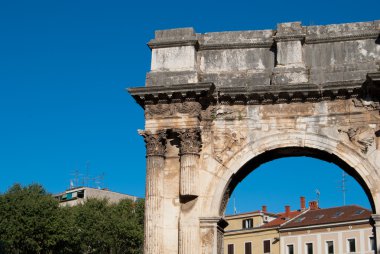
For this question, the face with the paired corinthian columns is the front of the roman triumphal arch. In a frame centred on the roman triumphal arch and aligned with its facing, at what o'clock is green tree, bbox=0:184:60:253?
The green tree is roughly at 5 o'clock from the roman triumphal arch.

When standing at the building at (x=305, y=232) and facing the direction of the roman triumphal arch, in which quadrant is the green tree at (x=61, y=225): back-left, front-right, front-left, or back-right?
front-right

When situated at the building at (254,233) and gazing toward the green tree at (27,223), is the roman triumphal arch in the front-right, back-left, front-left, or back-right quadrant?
front-left

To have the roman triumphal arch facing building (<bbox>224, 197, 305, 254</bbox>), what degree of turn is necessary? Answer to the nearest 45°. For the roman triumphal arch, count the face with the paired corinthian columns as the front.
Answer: approximately 180°

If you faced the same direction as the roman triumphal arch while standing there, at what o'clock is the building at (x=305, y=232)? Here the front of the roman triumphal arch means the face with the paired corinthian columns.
The building is roughly at 6 o'clock from the roman triumphal arch.

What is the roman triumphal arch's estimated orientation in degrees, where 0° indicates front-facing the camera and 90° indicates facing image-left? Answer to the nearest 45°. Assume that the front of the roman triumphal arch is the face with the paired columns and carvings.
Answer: approximately 0°

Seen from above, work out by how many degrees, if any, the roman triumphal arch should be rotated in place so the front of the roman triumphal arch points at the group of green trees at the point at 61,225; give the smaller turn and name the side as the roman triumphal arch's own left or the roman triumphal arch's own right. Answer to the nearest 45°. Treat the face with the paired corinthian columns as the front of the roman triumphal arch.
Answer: approximately 135° to the roman triumphal arch's own right
